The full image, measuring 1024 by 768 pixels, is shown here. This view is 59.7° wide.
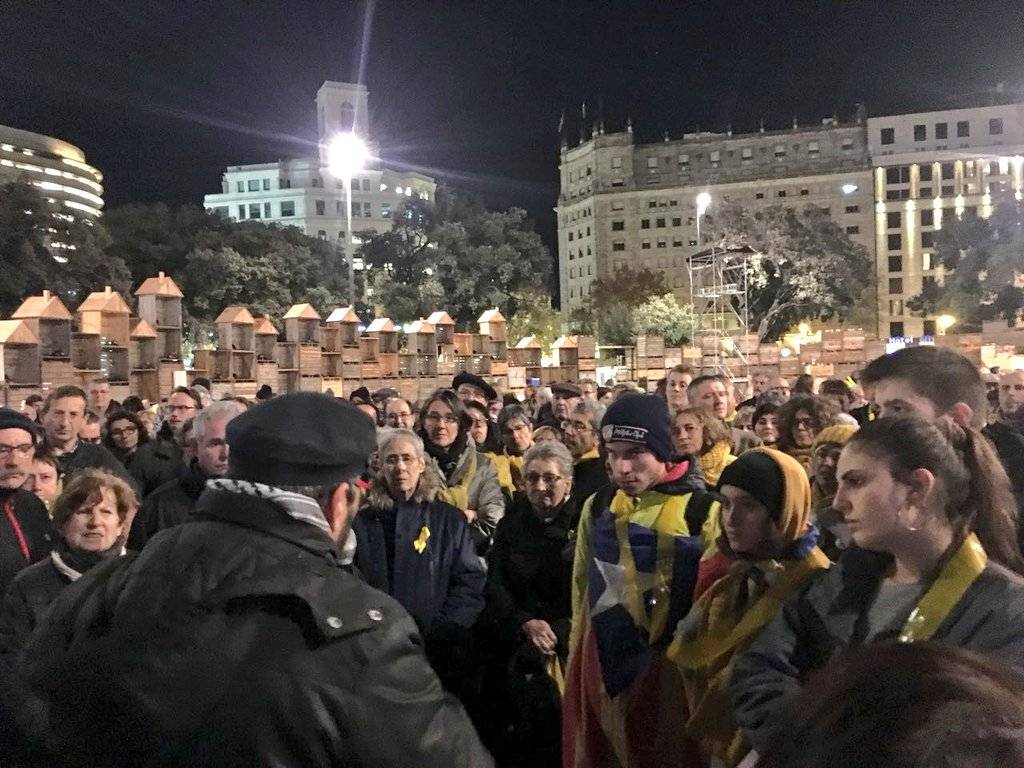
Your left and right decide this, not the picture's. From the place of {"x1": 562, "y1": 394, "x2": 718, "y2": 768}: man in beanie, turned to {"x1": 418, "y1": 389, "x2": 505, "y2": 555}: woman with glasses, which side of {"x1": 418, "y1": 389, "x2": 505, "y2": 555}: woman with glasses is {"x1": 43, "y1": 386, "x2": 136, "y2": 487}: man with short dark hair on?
left

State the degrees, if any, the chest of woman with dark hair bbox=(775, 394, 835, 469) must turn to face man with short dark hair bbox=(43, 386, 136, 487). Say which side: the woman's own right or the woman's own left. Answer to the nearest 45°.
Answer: approximately 45° to the woman's own right

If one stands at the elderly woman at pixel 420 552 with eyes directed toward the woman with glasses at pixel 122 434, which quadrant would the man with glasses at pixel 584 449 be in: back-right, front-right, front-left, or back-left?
front-right

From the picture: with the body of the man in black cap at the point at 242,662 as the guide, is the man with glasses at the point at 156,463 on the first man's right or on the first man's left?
on the first man's left

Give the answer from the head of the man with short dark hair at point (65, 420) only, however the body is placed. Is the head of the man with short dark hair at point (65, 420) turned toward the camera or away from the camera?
toward the camera

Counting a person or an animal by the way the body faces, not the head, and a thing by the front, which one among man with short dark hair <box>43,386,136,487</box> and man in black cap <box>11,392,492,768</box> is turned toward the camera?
the man with short dark hair

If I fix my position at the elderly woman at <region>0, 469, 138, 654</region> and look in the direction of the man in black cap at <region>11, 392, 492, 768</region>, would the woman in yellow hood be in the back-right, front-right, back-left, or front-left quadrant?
front-left

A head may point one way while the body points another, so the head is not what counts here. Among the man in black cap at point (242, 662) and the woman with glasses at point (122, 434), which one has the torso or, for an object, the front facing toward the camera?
the woman with glasses

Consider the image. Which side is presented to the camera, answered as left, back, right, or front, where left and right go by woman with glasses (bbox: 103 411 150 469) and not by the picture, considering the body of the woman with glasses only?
front

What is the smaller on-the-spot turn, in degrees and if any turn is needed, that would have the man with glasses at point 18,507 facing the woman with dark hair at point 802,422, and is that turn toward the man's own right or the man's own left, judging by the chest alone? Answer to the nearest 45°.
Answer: approximately 90° to the man's own left

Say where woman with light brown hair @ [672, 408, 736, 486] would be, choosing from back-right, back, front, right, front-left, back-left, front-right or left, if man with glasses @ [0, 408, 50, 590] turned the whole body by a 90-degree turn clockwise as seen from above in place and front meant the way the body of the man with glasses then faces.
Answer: back

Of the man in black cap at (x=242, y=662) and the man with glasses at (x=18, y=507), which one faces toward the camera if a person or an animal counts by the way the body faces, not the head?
the man with glasses

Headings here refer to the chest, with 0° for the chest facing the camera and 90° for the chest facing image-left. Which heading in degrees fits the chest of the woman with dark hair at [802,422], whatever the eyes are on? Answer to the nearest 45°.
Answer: approximately 45°

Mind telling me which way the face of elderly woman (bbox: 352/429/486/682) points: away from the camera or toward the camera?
toward the camera

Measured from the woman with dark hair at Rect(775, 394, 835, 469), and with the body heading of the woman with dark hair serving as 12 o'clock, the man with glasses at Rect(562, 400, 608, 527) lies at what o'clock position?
The man with glasses is roughly at 2 o'clock from the woman with dark hair.

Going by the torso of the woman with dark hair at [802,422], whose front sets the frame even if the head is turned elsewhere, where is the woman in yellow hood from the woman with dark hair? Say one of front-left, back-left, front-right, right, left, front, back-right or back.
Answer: front-left

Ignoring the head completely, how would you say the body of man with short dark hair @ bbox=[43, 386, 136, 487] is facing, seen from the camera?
toward the camera

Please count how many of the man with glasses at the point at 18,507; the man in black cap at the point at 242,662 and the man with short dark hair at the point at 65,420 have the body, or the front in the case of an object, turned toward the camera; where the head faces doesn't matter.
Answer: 2

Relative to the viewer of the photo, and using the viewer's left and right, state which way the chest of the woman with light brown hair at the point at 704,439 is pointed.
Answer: facing the viewer and to the left of the viewer

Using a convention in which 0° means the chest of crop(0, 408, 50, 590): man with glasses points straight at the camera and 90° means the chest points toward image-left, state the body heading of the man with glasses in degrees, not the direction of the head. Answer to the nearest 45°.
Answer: approximately 0°

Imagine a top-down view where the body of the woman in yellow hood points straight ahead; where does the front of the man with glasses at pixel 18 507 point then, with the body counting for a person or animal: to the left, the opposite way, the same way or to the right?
to the left

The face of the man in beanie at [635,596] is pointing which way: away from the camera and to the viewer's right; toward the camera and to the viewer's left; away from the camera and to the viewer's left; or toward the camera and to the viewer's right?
toward the camera and to the viewer's left
